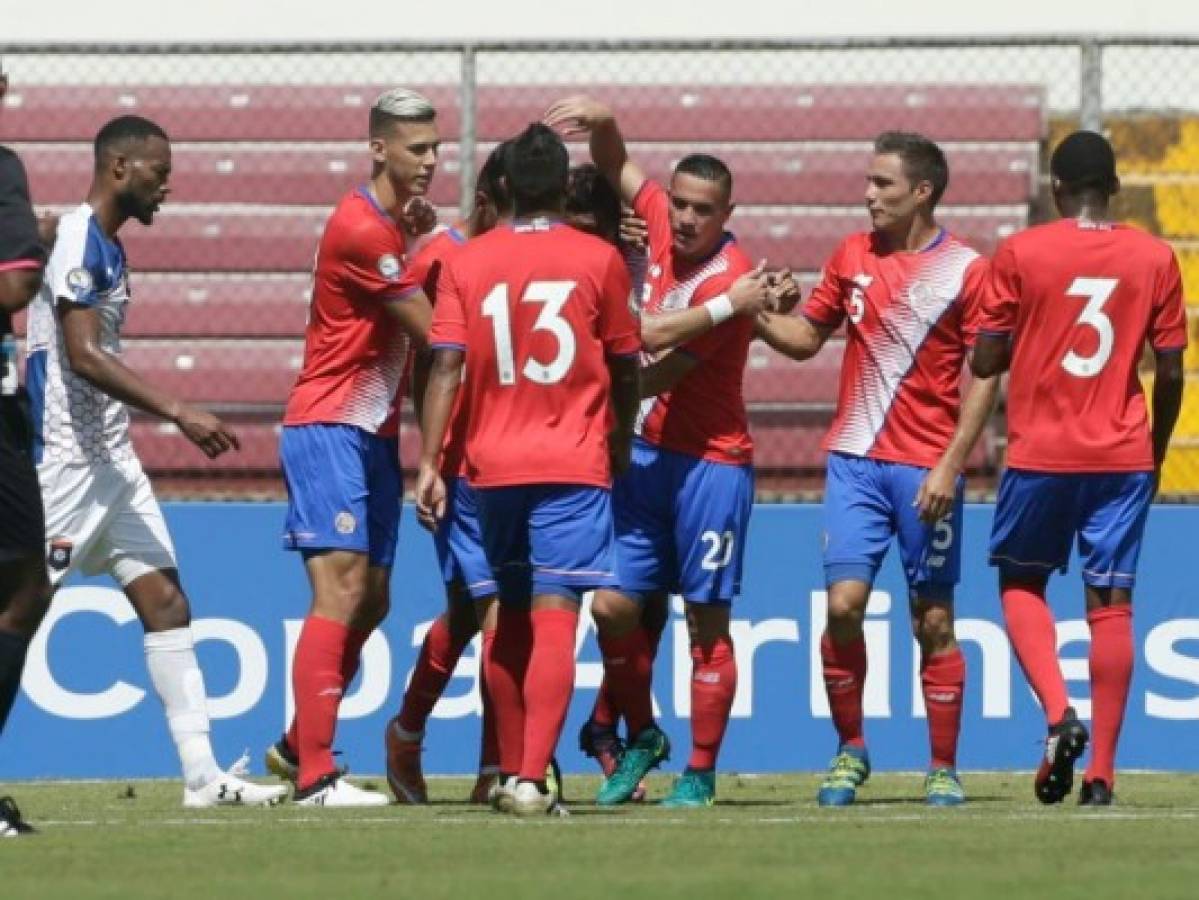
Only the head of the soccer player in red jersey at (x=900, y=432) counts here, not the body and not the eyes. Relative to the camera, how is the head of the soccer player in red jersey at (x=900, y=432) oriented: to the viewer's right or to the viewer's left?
to the viewer's left

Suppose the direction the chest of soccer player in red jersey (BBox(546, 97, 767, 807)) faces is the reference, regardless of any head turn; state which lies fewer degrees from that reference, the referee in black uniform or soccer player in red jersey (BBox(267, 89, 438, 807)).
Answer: the referee in black uniform

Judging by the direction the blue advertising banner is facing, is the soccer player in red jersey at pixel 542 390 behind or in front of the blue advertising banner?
in front

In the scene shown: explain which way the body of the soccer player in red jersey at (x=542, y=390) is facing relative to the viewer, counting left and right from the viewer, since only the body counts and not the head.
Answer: facing away from the viewer

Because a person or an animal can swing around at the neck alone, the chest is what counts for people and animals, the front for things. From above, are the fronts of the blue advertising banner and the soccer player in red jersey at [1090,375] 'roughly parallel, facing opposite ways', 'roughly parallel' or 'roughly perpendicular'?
roughly parallel, facing opposite ways

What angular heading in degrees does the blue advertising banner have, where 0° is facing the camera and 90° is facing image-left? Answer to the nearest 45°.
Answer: approximately 0°

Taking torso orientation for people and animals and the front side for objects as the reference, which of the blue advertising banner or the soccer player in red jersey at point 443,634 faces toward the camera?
the blue advertising banner

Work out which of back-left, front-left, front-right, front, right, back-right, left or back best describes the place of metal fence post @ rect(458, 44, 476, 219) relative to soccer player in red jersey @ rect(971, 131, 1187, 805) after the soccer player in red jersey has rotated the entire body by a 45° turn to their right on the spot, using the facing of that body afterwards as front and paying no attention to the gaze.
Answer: left

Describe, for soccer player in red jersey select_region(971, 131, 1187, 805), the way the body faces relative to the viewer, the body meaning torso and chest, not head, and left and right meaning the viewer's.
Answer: facing away from the viewer

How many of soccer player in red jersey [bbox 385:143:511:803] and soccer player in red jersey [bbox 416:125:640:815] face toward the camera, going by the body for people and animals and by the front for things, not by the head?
0

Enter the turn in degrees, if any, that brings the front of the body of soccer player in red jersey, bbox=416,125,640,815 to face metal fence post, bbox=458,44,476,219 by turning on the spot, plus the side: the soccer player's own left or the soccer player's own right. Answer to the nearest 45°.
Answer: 0° — they already face it

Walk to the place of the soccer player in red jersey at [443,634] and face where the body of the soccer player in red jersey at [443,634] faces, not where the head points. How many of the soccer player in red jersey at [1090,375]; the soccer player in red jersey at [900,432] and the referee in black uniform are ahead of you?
2

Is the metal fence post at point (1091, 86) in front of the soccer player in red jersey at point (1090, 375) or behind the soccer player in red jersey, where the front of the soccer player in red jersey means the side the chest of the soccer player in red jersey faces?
in front
